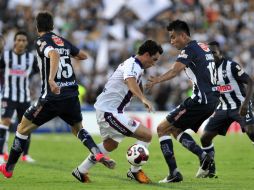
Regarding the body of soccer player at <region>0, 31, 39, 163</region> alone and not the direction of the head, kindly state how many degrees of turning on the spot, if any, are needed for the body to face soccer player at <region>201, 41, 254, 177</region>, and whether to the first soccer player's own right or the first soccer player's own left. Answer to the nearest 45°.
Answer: approximately 45° to the first soccer player's own left

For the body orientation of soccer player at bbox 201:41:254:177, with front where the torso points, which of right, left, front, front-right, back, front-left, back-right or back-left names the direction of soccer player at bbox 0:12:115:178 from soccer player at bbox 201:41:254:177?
front

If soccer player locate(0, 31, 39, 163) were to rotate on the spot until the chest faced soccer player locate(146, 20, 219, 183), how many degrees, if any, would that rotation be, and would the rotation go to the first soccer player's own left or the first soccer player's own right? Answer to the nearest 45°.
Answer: approximately 45° to the first soccer player's own left

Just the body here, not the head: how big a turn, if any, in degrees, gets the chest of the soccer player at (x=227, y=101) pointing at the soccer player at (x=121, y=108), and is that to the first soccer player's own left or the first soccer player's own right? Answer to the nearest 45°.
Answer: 0° — they already face them

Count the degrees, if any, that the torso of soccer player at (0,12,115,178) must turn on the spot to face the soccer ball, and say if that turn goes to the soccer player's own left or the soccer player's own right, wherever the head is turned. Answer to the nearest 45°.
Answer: approximately 135° to the soccer player's own right

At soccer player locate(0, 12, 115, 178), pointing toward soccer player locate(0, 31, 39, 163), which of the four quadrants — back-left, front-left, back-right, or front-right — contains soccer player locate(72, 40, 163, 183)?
back-right

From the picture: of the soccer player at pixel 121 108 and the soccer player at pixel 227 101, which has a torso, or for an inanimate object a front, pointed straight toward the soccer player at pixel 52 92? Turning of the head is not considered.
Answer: the soccer player at pixel 227 101

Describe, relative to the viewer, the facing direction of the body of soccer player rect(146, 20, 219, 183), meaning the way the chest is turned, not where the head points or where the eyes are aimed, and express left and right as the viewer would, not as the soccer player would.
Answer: facing to the left of the viewer

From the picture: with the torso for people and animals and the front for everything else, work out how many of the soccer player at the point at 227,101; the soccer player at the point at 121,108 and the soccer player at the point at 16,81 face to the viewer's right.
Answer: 1
